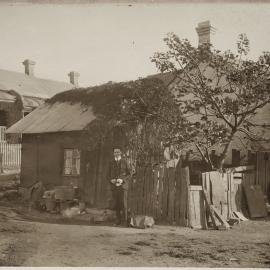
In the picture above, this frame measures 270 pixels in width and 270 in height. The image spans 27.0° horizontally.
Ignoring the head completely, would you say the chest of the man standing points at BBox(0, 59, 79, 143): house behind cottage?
no

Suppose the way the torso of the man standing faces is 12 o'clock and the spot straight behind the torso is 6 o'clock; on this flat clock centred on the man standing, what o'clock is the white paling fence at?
The white paling fence is roughly at 5 o'clock from the man standing.

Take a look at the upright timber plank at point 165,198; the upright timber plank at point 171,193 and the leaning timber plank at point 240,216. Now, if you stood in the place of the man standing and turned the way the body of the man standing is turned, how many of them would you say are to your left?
3

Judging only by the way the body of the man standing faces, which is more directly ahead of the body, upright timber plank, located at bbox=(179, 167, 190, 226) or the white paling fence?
the upright timber plank

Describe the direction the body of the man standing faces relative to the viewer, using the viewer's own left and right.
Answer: facing the viewer

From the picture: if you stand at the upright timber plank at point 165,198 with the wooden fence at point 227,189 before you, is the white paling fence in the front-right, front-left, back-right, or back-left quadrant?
back-left

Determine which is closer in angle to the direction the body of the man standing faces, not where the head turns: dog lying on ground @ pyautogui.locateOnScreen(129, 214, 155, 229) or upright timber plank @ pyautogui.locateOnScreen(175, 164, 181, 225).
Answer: the dog lying on ground

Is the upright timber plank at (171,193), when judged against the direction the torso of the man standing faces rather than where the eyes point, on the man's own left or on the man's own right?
on the man's own left

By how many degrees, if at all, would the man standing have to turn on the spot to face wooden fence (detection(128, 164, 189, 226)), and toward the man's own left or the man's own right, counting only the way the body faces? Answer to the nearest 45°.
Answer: approximately 90° to the man's own left

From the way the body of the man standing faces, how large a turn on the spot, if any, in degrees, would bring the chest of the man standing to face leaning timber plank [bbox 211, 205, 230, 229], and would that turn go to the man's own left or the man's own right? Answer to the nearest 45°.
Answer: approximately 90° to the man's own left

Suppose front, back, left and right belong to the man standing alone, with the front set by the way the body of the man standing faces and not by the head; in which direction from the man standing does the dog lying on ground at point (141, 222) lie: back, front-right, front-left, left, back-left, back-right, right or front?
front-left

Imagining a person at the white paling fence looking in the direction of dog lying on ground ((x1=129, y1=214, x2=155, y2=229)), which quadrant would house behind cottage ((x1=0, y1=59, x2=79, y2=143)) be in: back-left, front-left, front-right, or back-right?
back-left

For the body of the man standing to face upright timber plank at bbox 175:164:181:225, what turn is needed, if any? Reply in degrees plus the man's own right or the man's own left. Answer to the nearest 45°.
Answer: approximately 90° to the man's own left

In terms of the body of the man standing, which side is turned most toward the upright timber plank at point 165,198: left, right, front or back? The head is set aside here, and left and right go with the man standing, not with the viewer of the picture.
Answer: left

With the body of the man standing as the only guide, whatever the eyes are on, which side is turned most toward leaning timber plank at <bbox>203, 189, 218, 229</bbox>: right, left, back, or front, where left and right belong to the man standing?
left

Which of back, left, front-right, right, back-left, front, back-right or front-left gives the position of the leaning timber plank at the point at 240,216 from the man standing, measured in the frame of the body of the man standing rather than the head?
left
